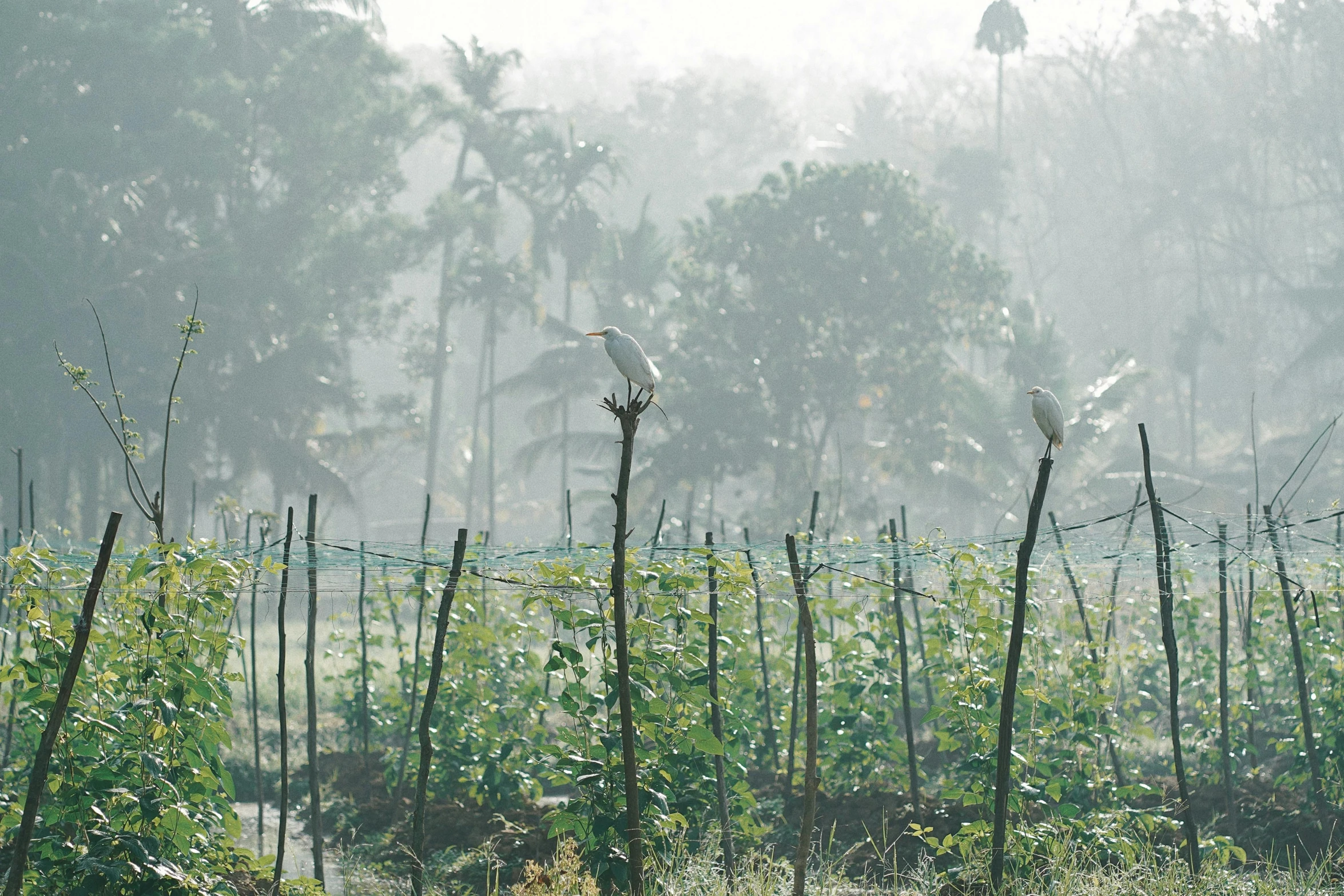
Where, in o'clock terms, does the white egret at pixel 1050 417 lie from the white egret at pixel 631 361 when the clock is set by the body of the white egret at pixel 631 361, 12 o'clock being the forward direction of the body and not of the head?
the white egret at pixel 1050 417 is roughly at 6 o'clock from the white egret at pixel 631 361.

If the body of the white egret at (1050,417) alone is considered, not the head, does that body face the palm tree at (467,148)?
no

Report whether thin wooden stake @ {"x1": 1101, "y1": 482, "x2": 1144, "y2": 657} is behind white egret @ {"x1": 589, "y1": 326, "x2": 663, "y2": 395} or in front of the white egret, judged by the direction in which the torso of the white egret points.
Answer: behind

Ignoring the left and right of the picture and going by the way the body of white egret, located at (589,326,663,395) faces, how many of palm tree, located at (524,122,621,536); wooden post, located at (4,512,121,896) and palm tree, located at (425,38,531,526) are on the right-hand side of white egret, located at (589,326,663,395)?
2

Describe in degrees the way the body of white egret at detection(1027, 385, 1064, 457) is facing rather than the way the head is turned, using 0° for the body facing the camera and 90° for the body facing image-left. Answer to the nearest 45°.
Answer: approximately 90°

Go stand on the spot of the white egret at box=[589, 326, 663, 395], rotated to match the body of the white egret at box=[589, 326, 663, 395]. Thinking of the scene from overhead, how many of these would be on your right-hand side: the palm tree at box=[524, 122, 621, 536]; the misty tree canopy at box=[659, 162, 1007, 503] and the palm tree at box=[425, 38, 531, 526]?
3

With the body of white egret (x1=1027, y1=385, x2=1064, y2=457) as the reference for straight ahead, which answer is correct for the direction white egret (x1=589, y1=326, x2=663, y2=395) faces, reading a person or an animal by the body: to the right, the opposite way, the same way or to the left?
the same way

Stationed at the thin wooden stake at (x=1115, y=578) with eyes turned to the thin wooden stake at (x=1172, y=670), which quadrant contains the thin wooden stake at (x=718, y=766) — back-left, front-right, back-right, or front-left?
front-right

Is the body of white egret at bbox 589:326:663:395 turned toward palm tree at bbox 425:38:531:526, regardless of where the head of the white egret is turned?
no

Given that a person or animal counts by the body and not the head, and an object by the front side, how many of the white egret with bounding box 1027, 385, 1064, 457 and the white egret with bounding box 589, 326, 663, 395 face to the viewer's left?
2

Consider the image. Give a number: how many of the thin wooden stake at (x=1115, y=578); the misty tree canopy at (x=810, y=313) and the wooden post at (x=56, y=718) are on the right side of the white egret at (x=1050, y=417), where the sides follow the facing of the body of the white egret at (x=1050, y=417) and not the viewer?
2

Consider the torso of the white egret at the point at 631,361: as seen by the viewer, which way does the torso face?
to the viewer's left

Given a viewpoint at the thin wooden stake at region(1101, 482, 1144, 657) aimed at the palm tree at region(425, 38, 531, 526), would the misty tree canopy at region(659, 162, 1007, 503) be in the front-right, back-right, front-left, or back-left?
front-right

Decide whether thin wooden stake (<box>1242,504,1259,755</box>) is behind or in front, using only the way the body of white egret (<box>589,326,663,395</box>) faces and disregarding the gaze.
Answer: behind

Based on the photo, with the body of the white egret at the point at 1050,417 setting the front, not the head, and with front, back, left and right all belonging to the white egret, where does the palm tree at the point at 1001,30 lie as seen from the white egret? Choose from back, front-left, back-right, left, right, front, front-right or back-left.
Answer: right
